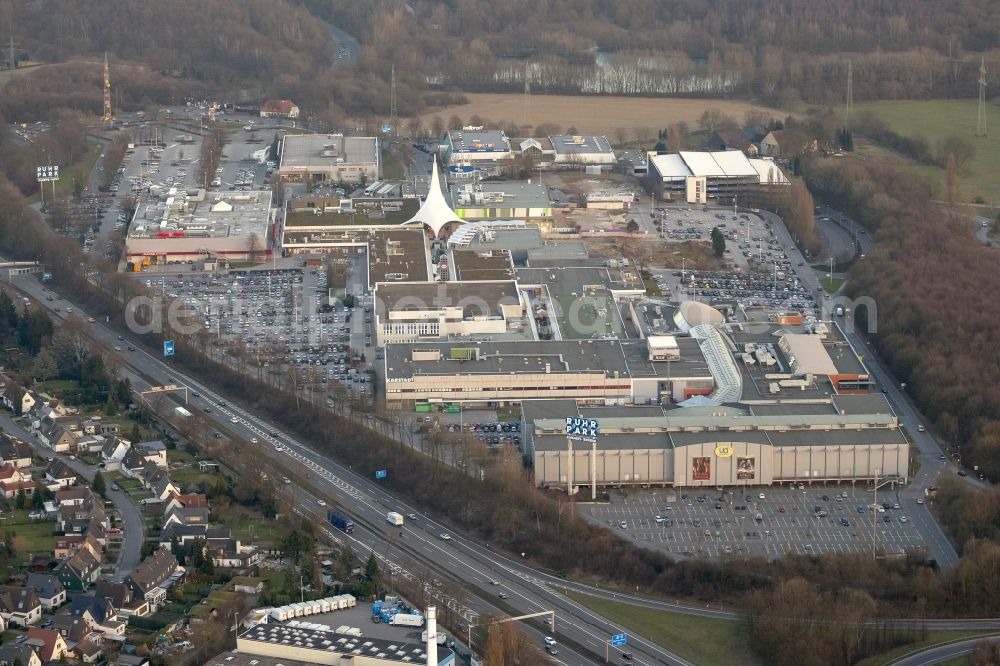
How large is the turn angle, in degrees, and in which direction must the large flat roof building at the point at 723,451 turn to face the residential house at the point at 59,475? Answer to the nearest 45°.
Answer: approximately 90° to its right

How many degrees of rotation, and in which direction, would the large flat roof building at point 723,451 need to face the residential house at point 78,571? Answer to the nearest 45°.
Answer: approximately 45° to its right

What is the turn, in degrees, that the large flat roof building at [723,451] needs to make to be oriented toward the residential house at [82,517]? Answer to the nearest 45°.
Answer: approximately 90° to its right

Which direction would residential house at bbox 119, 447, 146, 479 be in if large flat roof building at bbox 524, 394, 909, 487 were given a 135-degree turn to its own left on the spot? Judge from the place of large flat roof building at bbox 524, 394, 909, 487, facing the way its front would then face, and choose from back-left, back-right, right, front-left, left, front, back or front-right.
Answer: back-left

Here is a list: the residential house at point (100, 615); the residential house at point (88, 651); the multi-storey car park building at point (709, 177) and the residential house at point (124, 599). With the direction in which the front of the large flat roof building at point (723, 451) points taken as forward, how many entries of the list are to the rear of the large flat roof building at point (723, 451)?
1

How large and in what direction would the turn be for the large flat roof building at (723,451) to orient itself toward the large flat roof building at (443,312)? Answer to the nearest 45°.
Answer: approximately 135° to its right

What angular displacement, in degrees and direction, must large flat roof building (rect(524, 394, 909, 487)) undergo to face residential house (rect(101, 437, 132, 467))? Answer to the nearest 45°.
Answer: approximately 90° to its right

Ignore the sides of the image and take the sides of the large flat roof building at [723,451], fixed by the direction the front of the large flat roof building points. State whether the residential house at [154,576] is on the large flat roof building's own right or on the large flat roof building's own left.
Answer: on the large flat roof building's own right

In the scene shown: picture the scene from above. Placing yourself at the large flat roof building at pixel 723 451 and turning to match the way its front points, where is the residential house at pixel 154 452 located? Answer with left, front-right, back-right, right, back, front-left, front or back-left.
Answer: right

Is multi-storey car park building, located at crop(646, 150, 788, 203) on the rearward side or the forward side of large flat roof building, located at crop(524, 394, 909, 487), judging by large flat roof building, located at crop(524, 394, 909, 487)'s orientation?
on the rearward side

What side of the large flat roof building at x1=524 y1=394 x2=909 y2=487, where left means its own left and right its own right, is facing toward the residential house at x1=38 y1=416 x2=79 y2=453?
right

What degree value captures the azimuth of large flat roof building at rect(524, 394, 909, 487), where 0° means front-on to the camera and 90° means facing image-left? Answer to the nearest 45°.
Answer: approximately 0°

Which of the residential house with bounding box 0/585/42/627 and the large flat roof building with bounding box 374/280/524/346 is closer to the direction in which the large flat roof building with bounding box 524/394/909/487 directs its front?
the residential house

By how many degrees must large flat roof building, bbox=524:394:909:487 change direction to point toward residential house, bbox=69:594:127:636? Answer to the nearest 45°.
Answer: approximately 45° to its right
